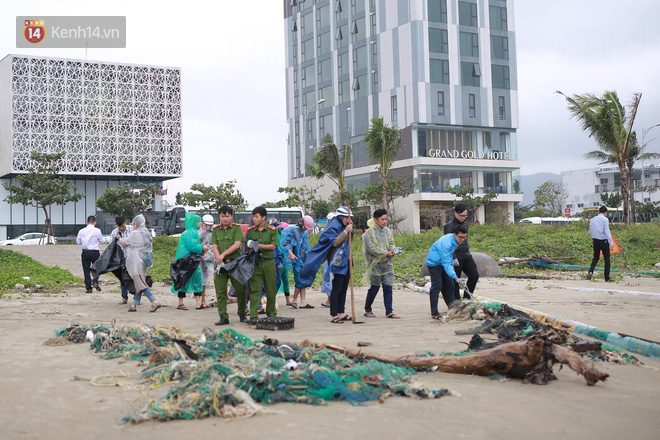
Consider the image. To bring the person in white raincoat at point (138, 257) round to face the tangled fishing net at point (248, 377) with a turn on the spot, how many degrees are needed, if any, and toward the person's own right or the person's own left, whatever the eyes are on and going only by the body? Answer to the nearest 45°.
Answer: approximately 90° to the person's own left

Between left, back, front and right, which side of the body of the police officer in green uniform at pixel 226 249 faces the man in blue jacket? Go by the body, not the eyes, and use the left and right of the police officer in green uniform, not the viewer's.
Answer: left
